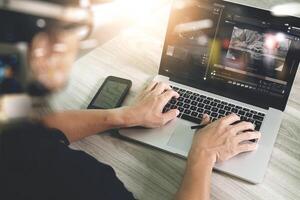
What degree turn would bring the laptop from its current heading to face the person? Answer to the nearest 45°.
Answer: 0° — it already faces them

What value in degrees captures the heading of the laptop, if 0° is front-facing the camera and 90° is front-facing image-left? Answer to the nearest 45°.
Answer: approximately 45°
